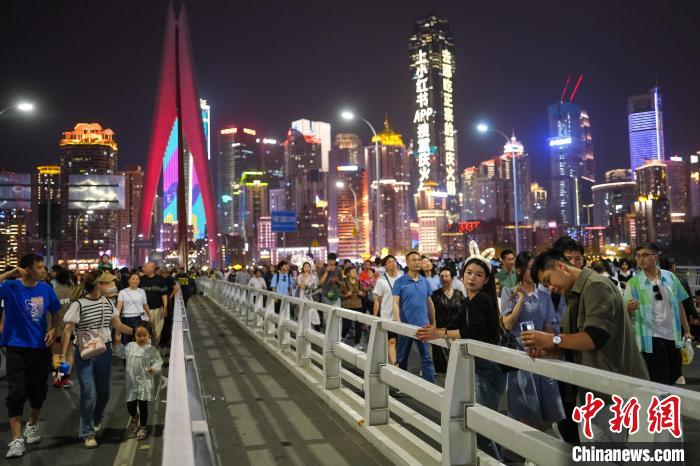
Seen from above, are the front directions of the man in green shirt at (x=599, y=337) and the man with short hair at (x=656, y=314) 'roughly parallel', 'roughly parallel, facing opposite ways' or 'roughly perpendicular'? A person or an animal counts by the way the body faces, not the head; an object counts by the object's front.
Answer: roughly perpendicular

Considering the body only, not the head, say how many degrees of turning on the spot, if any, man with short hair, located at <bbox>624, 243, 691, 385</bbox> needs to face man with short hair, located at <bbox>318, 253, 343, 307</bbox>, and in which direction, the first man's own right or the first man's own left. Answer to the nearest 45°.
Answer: approximately 135° to the first man's own right

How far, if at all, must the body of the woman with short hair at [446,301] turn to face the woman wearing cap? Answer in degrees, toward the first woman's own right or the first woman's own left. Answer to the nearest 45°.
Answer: approximately 45° to the first woman's own right

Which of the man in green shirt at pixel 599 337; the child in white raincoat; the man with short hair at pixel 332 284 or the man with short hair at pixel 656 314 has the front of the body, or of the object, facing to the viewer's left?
the man in green shirt

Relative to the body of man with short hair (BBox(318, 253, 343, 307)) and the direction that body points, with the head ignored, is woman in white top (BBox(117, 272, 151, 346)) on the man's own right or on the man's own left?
on the man's own right

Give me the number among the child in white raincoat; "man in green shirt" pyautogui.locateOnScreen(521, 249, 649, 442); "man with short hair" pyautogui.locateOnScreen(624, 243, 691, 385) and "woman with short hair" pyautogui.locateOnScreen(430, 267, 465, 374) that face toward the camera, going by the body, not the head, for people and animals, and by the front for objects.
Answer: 3

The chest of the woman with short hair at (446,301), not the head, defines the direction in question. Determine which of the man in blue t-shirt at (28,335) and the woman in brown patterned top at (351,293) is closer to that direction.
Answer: the man in blue t-shirt

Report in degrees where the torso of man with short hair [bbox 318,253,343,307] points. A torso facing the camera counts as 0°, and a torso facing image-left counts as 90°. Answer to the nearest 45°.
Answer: approximately 0°
